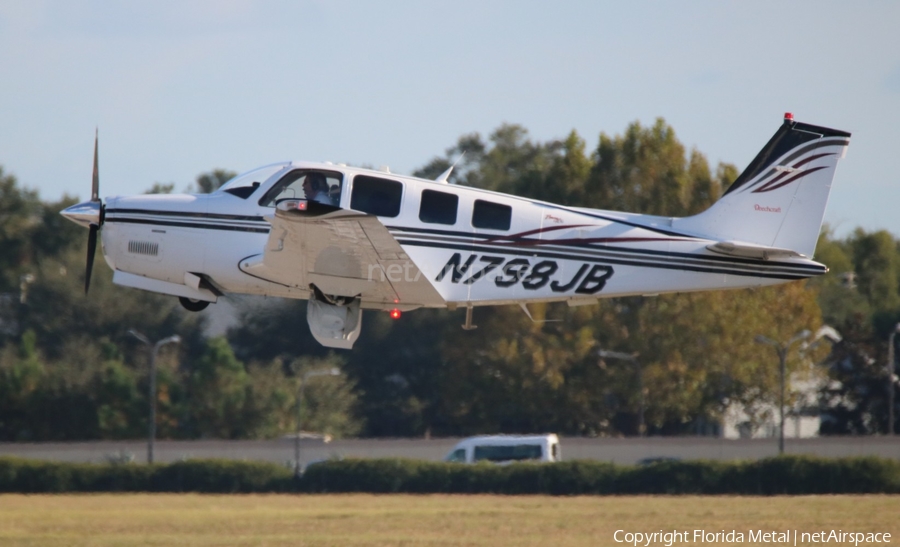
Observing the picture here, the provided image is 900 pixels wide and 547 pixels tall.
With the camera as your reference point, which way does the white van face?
facing to the left of the viewer

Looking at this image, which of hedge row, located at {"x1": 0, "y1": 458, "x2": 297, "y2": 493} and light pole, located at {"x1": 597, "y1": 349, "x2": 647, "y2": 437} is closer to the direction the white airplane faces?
the hedge row

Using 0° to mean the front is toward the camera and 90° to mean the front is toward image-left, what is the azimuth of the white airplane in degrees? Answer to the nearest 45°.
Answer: approximately 90°

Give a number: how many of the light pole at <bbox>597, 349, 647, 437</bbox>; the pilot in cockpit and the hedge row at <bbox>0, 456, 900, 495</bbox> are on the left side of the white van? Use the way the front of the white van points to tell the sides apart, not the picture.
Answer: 2

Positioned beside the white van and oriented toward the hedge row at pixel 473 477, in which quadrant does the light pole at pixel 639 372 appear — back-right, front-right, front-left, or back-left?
back-left

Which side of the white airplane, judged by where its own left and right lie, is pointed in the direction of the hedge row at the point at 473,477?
right

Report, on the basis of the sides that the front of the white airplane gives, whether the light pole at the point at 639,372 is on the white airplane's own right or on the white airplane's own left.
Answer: on the white airplane's own right

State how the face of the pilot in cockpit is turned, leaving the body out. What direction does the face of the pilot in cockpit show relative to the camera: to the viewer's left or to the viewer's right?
to the viewer's left

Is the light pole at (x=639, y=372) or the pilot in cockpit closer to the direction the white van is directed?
the pilot in cockpit

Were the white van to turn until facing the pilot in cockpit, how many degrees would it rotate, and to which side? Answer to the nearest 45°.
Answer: approximately 90° to its left

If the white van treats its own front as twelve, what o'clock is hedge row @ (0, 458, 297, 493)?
The hedge row is roughly at 11 o'clock from the white van.
